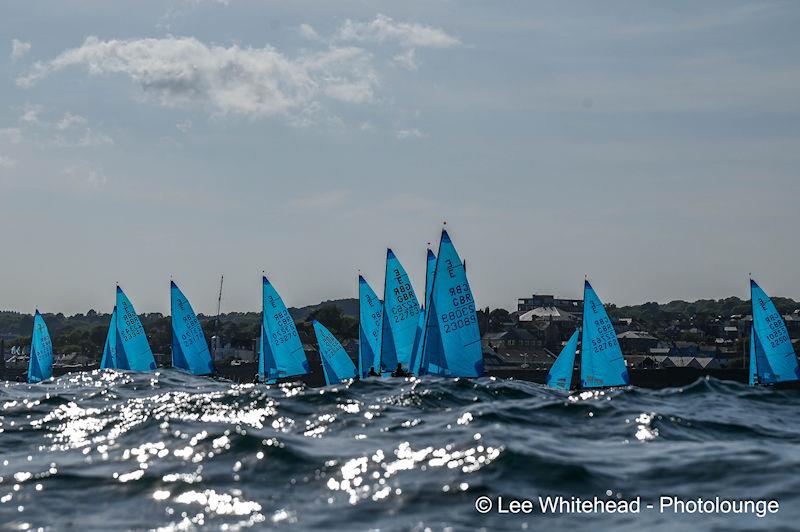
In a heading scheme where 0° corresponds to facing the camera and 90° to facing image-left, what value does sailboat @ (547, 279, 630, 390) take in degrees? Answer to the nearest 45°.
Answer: approximately 90°
